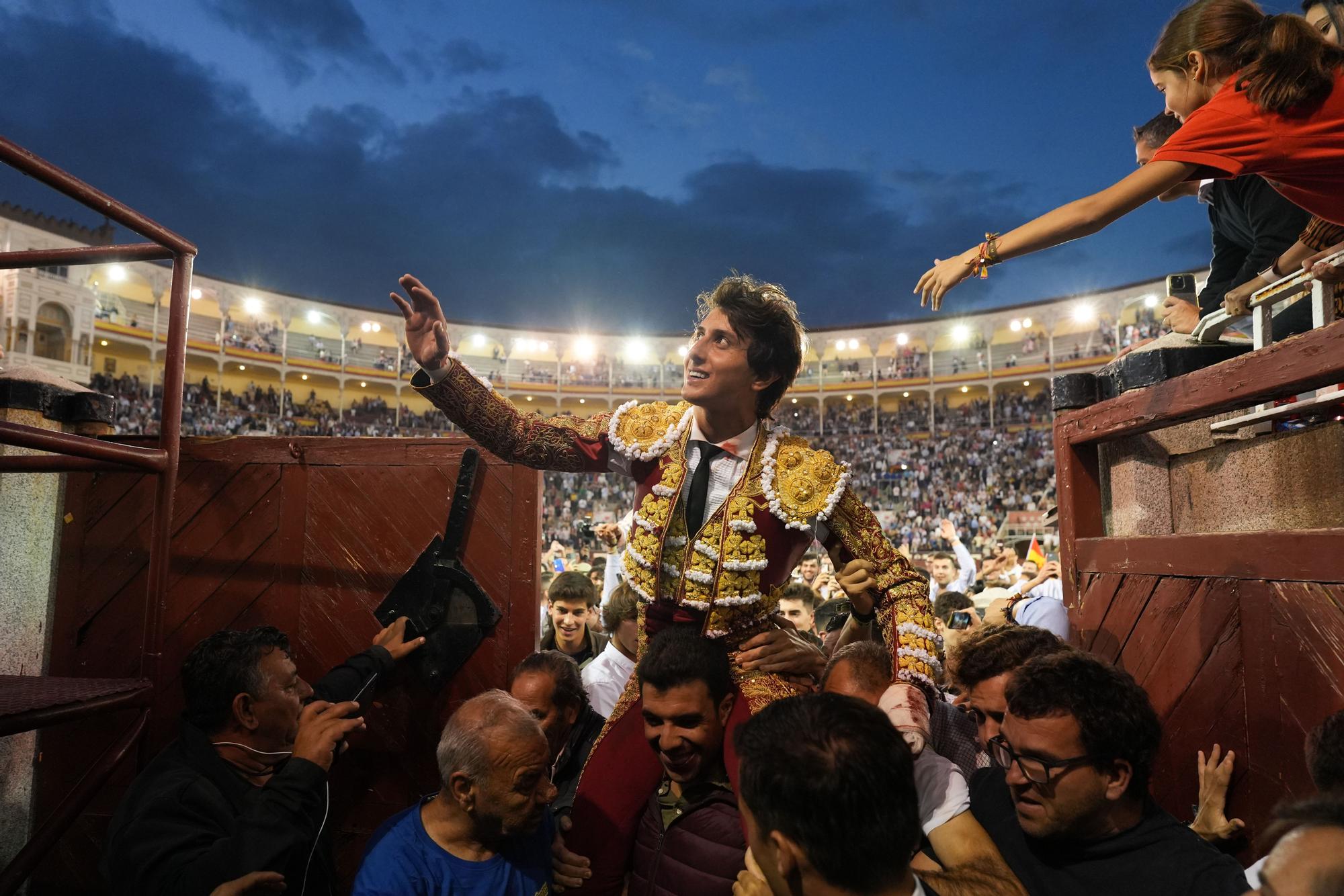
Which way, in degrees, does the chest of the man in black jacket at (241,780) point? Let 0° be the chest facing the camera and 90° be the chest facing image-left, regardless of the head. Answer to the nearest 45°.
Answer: approximately 270°

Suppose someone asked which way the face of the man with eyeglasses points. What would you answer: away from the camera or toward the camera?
toward the camera

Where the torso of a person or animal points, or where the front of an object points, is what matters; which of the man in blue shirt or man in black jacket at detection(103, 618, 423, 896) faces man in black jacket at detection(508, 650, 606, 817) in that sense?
man in black jacket at detection(103, 618, 423, 896)

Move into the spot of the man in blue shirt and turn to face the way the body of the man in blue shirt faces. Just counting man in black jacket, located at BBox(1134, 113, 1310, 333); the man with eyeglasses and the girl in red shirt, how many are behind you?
0

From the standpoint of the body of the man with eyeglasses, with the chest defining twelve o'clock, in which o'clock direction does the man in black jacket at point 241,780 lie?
The man in black jacket is roughly at 1 o'clock from the man with eyeglasses.

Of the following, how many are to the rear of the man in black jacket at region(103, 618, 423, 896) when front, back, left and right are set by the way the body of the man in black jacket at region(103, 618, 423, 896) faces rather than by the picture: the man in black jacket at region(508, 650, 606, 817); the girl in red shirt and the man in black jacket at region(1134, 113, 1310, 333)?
0

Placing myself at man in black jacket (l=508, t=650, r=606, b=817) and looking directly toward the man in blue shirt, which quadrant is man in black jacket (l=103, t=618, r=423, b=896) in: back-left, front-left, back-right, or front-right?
front-right

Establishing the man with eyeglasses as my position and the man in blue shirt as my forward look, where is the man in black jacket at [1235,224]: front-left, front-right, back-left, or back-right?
back-right

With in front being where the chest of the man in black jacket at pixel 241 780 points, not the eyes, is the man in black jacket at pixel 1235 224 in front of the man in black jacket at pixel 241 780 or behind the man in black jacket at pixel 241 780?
in front

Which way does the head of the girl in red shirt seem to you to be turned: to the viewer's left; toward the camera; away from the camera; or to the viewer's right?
to the viewer's left

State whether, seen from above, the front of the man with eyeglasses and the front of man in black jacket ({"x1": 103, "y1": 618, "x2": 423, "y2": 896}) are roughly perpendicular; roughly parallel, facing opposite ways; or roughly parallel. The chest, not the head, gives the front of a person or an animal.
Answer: roughly parallel, facing opposite ways

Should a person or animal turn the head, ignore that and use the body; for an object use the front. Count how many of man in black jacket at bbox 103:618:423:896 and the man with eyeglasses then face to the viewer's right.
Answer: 1

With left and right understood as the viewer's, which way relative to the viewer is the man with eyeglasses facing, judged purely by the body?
facing the viewer and to the left of the viewer

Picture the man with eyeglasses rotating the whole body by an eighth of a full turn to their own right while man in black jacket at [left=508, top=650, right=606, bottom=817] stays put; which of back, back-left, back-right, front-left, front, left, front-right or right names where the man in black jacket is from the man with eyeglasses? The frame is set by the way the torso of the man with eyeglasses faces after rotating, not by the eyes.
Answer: front

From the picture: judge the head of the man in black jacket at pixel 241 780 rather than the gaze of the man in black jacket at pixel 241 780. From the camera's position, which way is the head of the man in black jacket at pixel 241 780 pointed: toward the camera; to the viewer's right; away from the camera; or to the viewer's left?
to the viewer's right
